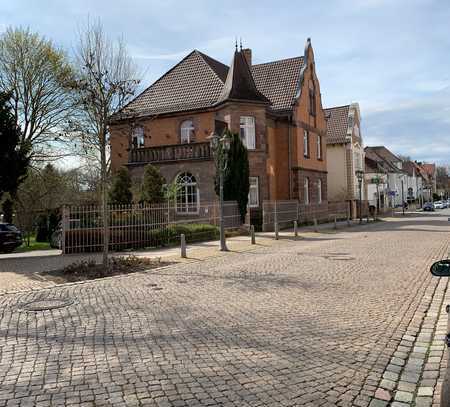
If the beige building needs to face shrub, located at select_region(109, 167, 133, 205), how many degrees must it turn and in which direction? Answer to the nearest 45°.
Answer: approximately 90° to its right

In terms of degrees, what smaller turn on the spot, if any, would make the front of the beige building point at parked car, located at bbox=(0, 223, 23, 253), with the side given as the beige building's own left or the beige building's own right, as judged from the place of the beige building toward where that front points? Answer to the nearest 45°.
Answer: approximately 90° to the beige building's own right

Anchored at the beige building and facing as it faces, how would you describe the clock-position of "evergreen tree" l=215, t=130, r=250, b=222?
The evergreen tree is roughly at 2 o'clock from the beige building.

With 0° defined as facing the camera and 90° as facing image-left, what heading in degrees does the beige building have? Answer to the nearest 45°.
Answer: approximately 315°

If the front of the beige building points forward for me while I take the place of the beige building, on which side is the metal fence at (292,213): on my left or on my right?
on my right

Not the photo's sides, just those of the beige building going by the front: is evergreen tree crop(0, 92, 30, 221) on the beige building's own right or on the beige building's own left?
on the beige building's own right

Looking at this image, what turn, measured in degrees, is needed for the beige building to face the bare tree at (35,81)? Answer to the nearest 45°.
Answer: approximately 90° to its right

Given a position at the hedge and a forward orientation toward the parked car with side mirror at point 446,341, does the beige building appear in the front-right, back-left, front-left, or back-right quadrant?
back-left
